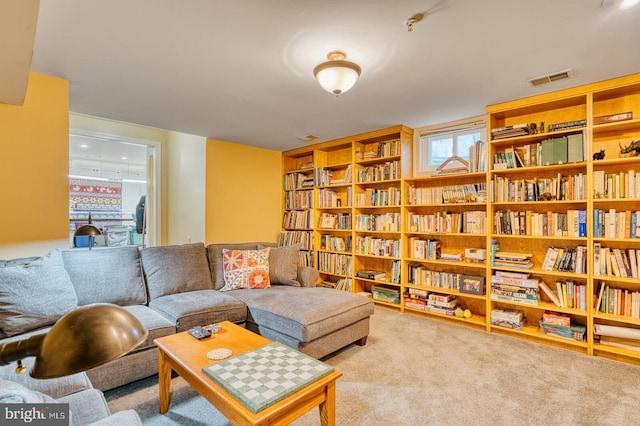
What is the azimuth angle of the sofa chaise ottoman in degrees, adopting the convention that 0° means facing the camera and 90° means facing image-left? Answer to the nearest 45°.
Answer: approximately 315°

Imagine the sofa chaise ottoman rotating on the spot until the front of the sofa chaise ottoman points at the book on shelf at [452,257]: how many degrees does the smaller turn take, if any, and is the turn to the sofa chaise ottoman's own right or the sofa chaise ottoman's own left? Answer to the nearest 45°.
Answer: approximately 90° to the sofa chaise ottoman's own left

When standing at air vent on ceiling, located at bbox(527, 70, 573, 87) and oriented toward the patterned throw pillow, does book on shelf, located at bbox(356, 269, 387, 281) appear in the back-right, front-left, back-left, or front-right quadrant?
front-right

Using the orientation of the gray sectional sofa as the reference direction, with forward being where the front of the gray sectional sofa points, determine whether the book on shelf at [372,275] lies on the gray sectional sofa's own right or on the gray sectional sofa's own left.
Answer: on the gray sectional sofa's own left

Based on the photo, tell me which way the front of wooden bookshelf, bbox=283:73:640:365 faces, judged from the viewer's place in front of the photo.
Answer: facing the viewer and to the left of the viewer

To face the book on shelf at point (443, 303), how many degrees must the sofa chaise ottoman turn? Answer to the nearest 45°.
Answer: approximately 90° to its left

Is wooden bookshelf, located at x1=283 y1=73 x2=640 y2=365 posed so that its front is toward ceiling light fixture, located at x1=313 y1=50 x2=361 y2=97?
yes

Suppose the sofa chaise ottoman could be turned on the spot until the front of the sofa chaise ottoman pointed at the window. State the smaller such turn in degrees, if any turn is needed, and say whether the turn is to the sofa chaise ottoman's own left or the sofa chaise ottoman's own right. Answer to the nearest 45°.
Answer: approximately 90° to the sofa chaise ottoman's own left

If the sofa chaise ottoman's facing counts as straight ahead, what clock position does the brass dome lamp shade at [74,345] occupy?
The brass dome lamp shade is roughly at 2 o'clock from the sofa chaise ottoman.

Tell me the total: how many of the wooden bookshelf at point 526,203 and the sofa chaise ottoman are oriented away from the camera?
0

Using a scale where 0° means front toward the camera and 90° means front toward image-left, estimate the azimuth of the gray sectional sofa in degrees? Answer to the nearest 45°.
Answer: approximately 315°

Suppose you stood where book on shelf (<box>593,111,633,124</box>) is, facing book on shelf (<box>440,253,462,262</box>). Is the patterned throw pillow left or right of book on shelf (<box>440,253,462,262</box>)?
left

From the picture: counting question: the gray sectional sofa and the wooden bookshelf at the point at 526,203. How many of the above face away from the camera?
0

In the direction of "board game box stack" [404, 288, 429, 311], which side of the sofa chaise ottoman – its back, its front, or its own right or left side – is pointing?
left
